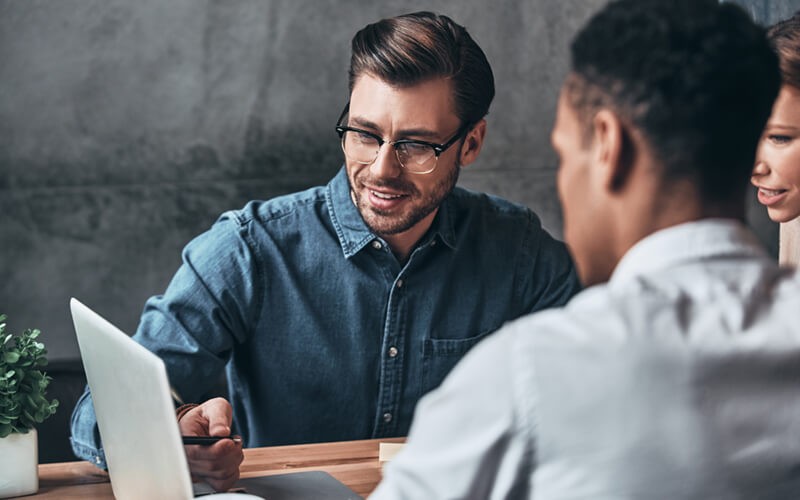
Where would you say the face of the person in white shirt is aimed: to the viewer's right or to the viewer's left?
to the viewer's left

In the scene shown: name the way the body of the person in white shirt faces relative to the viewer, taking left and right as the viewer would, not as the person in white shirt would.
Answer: facing away from the viewer and to the left of the viewer

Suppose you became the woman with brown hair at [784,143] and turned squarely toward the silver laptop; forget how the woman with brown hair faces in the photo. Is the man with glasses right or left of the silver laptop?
right
